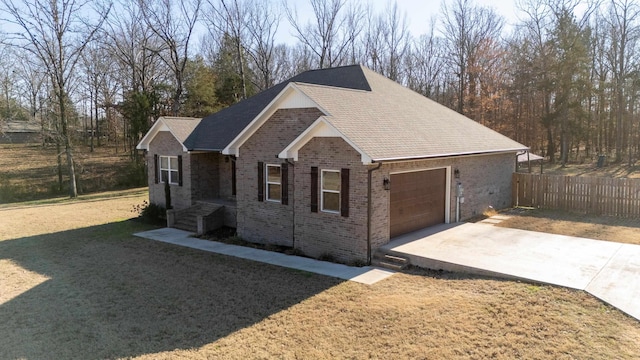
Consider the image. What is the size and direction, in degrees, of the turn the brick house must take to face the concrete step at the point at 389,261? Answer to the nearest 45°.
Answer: approximately 90° to its left

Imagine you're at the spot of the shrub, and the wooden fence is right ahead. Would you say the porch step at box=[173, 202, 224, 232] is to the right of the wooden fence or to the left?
right

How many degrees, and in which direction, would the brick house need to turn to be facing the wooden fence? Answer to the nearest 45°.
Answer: approximately 135° to its left

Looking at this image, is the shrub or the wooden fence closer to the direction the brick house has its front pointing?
the shrub

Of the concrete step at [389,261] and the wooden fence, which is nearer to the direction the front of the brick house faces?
the concrete step

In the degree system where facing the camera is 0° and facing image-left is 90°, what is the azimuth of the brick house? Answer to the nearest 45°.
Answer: approximately 45°
